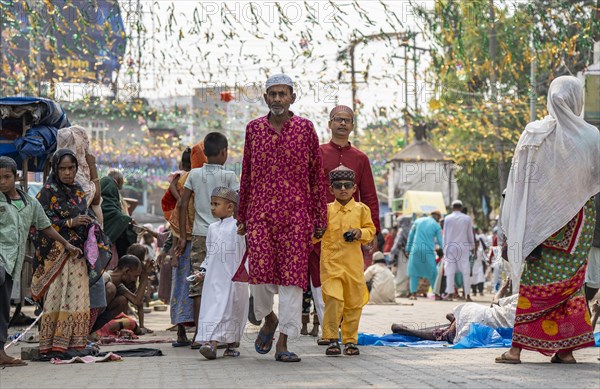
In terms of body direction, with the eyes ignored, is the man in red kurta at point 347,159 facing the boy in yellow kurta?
yes

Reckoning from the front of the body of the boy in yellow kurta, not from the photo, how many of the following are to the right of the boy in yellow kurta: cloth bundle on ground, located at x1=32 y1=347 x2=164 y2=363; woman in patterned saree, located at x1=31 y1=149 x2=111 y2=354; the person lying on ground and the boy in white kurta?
3

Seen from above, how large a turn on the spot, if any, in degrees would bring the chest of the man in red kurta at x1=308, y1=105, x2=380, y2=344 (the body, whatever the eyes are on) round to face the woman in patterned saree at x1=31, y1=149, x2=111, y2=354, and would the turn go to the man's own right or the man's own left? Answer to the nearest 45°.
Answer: approximately 45° to the man's own right

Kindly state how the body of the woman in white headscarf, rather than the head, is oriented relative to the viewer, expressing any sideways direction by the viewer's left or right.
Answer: facing away from the viewer and to the left of the viewer

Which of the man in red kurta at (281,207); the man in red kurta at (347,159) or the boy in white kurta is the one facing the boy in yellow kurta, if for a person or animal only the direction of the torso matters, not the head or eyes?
the man in red kurta at (347,159)
